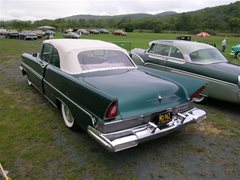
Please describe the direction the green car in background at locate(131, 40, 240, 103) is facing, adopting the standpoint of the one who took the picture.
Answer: facing away from the viewer and to the left of the viewer

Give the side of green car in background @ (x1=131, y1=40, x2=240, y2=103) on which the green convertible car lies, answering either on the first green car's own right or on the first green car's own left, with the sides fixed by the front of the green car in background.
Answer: on the first green car's own left

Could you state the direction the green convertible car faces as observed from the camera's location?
facing away from the viewer and to the left of the viewer

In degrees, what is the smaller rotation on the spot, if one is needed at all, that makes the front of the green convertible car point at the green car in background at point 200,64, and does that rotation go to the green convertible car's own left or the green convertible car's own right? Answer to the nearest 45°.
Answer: approximately 90° to the green convertible car's own right
